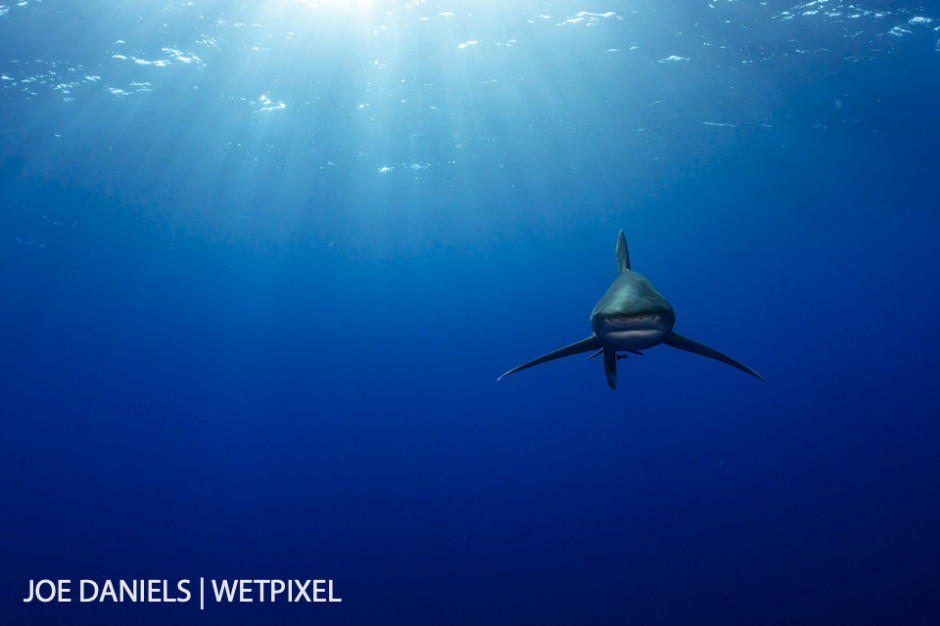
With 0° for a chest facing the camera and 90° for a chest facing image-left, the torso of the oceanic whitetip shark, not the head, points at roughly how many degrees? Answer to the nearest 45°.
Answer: approximately 0°
